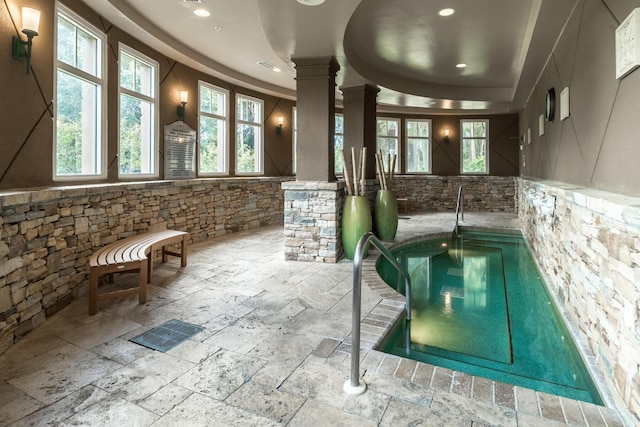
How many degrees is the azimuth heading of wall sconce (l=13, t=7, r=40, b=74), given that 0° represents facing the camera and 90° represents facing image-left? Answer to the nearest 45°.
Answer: approximately 315°

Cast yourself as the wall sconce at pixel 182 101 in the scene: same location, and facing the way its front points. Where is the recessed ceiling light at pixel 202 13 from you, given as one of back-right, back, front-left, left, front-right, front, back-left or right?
front-right

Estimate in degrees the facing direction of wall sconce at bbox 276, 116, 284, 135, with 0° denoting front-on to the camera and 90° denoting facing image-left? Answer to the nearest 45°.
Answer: approximately 315°

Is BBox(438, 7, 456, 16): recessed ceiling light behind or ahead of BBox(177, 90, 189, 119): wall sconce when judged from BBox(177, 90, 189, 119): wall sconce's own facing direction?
ahead

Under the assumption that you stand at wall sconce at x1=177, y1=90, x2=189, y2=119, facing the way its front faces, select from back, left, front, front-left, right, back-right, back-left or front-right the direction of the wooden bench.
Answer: front-right

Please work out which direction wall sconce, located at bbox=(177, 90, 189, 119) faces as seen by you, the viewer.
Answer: facing the viewer and to the right of the viewer
